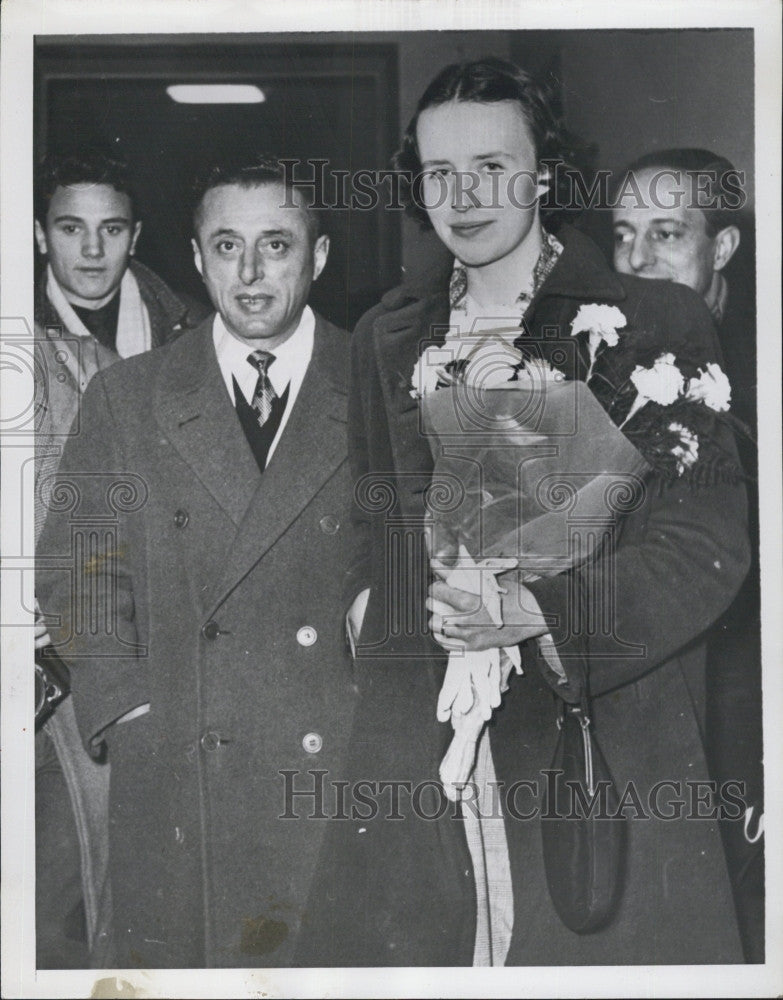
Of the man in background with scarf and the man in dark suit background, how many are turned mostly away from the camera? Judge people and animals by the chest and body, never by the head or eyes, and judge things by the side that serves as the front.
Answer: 0

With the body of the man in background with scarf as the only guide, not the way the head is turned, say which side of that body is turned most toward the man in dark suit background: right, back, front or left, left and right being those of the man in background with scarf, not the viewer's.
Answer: left

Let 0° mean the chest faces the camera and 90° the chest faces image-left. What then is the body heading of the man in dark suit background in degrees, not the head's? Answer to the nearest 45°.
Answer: approximately 45°

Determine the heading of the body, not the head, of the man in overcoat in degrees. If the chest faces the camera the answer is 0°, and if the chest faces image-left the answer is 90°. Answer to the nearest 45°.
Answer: approximately 0°

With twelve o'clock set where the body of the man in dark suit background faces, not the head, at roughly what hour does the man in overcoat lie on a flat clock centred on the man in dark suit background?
The man in overcoat is roughly at 1 o'clock from the man in dark suit background.

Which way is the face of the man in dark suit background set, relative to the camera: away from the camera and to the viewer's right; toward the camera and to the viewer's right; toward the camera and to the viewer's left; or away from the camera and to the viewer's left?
toward the camera and to the viewer's left

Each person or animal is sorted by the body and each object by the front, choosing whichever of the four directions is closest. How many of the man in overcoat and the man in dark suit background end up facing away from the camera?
0

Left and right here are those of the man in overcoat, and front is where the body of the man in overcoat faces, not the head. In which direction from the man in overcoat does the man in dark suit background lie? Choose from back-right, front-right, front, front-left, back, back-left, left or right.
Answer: left

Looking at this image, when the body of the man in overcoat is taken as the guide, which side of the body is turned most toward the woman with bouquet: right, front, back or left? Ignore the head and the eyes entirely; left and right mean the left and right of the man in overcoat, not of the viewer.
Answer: left

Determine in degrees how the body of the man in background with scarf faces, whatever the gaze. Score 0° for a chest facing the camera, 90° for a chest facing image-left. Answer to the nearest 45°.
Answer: approximately 0°
